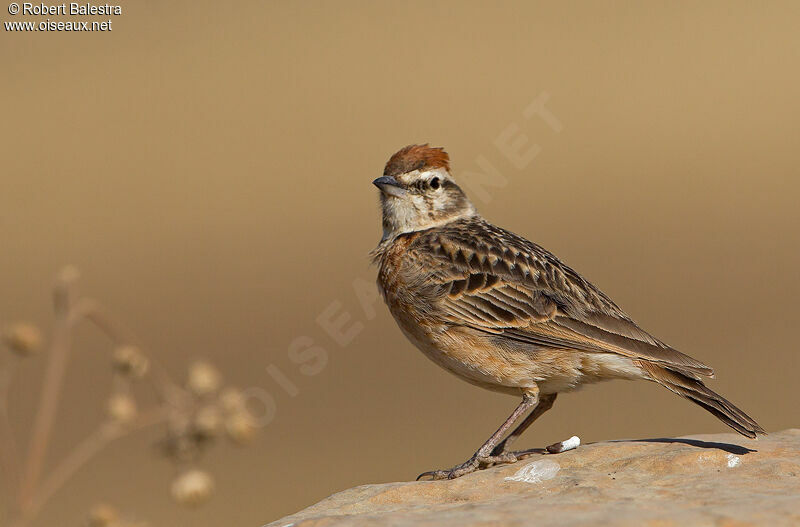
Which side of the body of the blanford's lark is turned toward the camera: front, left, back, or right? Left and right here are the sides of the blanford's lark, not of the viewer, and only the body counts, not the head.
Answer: left
